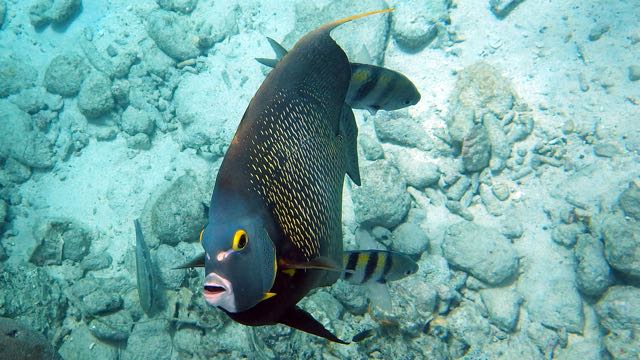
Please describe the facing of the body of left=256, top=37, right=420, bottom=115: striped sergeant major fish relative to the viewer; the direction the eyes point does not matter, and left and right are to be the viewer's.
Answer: facing to the right of the viewer

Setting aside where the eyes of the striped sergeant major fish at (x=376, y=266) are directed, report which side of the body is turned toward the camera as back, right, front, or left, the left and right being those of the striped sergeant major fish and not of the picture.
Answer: right

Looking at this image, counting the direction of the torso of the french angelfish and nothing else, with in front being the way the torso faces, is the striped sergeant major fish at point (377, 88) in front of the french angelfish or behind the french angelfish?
behind
